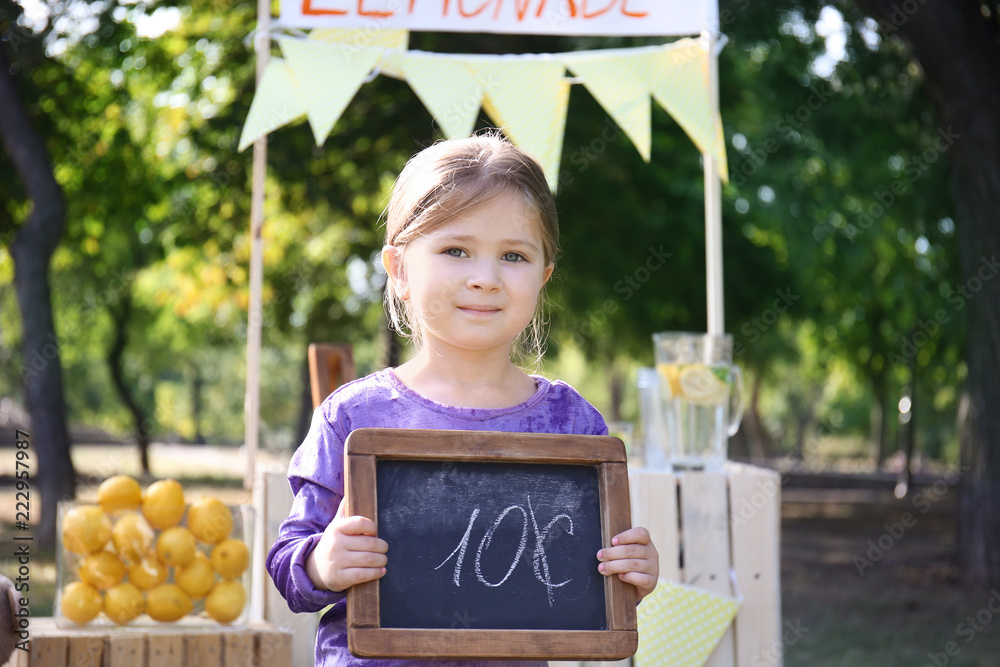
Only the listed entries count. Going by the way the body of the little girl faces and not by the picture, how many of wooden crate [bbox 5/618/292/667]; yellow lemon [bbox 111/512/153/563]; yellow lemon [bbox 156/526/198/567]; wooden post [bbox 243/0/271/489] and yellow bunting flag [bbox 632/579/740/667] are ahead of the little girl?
0

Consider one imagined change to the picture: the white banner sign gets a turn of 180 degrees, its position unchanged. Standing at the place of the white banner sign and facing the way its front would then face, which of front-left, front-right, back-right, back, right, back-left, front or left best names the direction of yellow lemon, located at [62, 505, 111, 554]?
back-left

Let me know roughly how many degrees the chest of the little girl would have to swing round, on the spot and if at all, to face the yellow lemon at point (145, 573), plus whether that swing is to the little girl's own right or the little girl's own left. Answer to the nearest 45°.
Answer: approximately 135° to the little girl's own right

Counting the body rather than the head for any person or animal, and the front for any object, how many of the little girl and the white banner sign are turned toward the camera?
2

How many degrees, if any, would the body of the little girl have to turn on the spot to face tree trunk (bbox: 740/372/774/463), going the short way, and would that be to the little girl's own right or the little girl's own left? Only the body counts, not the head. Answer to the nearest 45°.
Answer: approximately 180°

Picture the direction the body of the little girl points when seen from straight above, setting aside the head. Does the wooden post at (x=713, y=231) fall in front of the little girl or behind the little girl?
behind

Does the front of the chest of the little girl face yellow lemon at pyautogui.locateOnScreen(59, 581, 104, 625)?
no

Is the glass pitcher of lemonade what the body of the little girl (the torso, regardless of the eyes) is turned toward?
no

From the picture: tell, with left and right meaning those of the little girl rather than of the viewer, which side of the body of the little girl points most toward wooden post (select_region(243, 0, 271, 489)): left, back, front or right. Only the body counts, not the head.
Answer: back

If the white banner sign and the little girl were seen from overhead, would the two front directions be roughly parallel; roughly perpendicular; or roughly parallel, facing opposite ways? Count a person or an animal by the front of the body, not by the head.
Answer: roughly parallel

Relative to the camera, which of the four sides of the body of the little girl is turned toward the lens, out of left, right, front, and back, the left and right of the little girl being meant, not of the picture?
front

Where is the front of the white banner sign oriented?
toward the camera

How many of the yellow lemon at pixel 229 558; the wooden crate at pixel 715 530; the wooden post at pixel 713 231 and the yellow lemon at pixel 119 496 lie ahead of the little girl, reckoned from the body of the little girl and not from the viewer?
0

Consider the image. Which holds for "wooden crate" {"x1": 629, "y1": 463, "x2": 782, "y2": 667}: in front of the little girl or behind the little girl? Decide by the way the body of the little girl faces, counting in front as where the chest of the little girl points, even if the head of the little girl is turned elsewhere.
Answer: behind

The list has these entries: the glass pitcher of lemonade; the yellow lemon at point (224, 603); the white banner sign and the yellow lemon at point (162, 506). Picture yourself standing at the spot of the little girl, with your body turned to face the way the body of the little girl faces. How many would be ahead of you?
0
